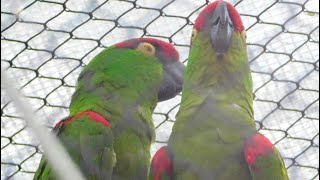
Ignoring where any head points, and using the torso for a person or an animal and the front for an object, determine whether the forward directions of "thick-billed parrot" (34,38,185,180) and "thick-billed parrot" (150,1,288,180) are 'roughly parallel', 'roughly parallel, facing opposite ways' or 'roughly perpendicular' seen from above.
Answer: roughly perpendicular

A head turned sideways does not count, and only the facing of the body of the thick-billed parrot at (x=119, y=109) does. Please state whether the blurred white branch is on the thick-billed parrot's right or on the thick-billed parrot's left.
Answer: on the thick-billed parrot's right

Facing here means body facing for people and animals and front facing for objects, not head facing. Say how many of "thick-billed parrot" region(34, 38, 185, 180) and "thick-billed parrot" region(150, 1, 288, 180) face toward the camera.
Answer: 1

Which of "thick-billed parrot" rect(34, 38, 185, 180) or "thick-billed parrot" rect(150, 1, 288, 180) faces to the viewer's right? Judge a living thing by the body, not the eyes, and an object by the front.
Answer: "thick-billed parrot" rect(34, 38, 185, 180)

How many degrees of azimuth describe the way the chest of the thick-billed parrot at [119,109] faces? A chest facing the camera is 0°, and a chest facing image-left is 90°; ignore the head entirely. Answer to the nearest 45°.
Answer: approximately 270°

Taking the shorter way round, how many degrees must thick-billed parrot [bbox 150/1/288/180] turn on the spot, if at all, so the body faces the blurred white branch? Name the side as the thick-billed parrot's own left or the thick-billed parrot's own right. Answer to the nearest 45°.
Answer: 0° — it already faces it

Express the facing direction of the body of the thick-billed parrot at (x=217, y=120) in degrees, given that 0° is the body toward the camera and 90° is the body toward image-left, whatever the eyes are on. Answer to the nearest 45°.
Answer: approximately 0°
